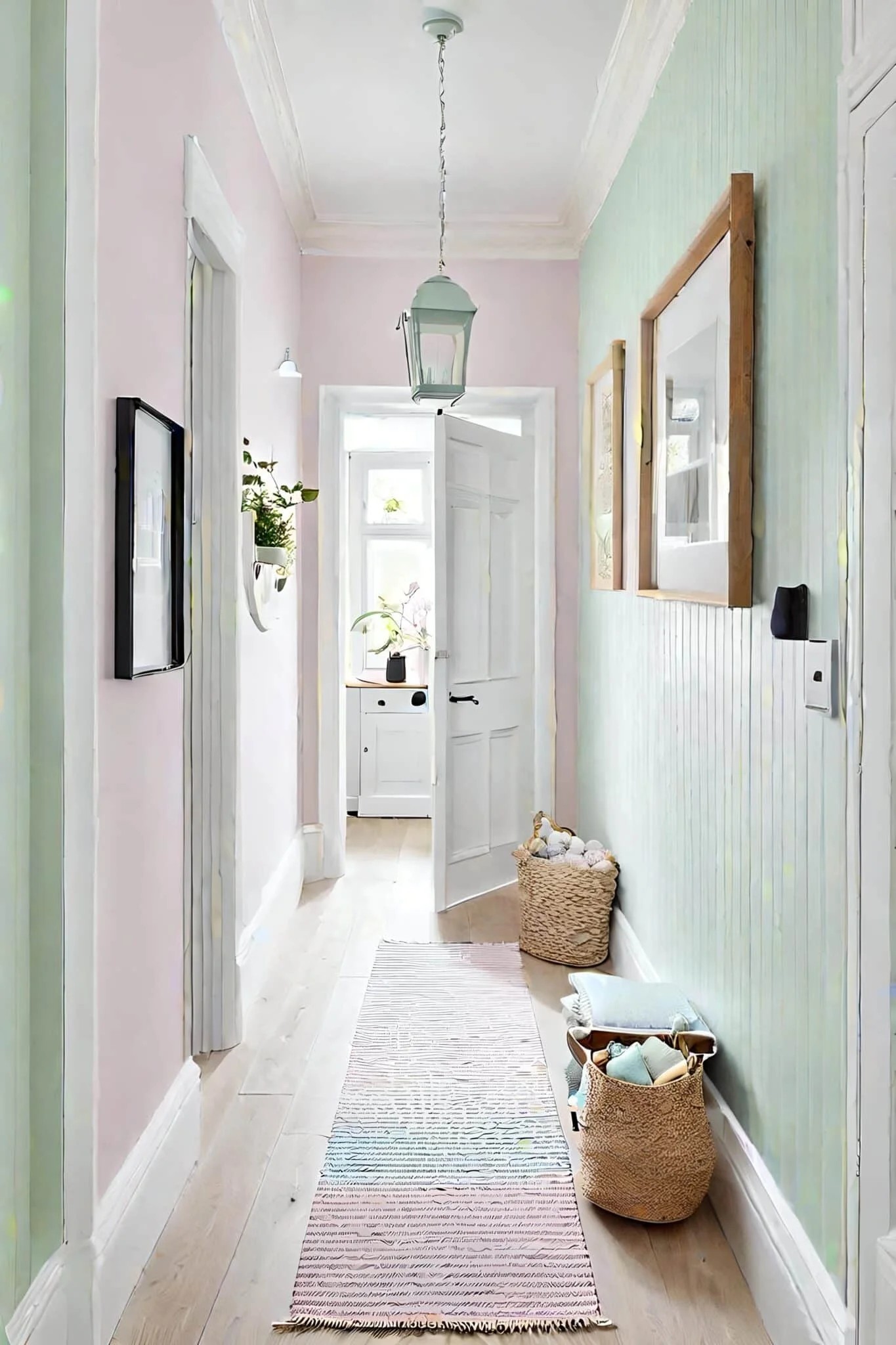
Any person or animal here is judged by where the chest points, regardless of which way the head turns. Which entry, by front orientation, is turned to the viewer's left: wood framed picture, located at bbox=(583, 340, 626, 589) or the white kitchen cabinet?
the wood framed picture

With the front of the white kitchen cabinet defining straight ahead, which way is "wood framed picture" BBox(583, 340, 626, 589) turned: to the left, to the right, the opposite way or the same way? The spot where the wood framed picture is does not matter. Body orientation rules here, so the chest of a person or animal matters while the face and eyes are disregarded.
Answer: to the right

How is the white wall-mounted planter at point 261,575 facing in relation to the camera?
to the viewer's right

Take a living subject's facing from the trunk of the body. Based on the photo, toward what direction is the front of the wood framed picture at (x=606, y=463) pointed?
to the viewer's left

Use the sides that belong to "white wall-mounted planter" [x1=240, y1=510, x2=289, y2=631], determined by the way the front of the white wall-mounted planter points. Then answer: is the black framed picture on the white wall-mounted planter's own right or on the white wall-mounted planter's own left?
on the white wall-mounted planter's own right

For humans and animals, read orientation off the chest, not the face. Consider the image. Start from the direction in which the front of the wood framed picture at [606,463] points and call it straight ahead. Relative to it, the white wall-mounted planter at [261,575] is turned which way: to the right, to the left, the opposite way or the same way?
the opposite way

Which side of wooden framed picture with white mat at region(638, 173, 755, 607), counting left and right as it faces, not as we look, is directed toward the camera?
left

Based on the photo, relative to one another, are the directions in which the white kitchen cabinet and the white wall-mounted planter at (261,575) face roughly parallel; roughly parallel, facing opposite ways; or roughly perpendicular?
roughly perpendicular

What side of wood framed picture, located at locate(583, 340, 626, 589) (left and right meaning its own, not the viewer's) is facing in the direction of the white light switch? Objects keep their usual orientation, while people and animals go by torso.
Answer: left
